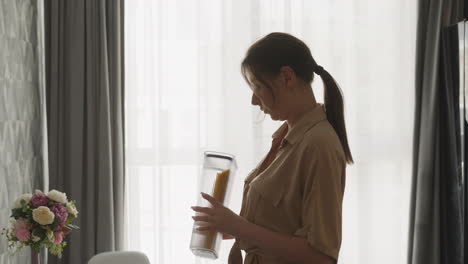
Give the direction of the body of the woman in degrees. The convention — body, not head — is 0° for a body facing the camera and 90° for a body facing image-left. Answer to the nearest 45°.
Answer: approximately 90°

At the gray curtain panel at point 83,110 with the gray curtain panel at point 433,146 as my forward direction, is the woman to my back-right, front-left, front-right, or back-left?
front-right

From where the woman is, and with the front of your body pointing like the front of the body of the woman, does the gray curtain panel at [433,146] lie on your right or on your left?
on your right

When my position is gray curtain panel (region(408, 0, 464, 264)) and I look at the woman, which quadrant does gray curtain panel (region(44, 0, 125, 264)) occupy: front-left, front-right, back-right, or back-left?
front-right

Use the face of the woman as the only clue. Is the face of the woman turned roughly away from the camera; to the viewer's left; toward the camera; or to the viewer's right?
to the viewer's left

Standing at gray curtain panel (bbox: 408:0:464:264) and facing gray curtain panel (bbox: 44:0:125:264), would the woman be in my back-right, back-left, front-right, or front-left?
front-left

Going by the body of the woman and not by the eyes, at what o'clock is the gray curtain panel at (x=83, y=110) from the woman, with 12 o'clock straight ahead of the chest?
The gray curtain panel is roughly at 2 o'clock from the woman.
